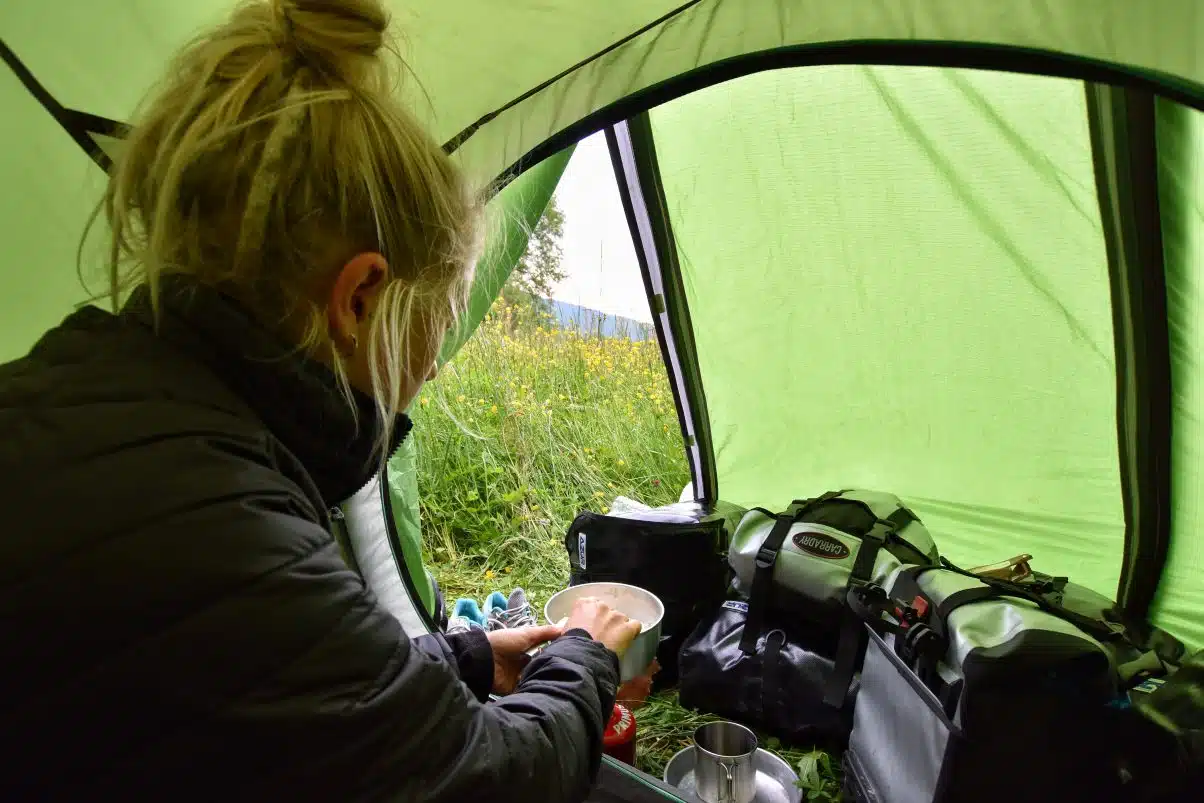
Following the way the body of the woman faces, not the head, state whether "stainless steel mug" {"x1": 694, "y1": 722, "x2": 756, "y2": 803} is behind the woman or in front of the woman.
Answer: in front

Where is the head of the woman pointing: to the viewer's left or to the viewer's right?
to the viewer's right

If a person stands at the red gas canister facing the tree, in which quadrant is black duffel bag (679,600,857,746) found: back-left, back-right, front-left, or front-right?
front-right

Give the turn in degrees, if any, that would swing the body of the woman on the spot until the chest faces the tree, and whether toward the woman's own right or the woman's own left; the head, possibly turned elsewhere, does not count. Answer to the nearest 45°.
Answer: approximately 45° to the woman's own left

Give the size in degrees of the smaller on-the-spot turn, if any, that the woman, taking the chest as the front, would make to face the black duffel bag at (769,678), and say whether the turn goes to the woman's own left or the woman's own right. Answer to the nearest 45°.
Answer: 0° — they already face it

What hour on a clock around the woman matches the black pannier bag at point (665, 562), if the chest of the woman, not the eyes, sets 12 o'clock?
The black pannier bag is roughly at 12 o'clock from the woman.

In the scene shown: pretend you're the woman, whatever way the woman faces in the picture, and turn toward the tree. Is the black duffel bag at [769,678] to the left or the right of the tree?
right

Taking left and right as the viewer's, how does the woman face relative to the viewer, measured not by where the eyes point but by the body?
facing away from the viewer and to the right of the viewer

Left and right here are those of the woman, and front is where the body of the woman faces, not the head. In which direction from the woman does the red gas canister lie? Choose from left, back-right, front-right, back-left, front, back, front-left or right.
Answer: front
